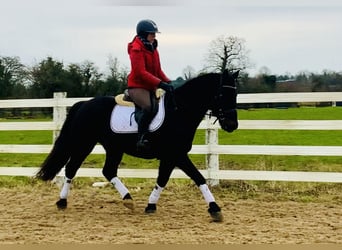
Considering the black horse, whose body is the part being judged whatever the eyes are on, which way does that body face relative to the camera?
to the viewer's right

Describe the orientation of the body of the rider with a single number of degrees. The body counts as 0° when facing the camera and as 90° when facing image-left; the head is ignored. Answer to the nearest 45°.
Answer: approximately 270°
